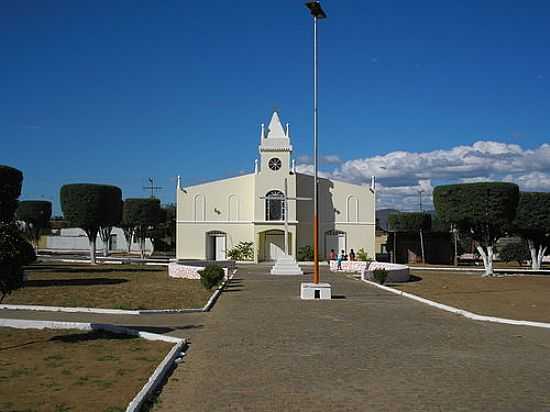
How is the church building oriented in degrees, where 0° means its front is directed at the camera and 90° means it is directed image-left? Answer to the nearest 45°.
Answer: approximately 0°

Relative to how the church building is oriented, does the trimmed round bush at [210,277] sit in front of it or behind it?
in front

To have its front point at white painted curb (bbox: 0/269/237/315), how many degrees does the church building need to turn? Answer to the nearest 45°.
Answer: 0° — it already faces it

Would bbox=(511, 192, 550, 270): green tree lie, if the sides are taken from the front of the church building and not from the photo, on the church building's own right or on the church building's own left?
on the church building's own left

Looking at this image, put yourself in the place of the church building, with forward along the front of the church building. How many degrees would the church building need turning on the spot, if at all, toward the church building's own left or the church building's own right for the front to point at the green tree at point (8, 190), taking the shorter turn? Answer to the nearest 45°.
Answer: approximately 45° to the church building's own right

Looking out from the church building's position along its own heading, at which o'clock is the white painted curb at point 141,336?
The white painted curb is roughly at 12 o'clock from the church building.

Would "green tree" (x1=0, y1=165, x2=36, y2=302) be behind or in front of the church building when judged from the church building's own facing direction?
in front

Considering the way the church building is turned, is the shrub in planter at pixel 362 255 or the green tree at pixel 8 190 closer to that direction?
the green tree

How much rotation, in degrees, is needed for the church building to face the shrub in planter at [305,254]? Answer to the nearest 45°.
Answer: approximately 45° to its left

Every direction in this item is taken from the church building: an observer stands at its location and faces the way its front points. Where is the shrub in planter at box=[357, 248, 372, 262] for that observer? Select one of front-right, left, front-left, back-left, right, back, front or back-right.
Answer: left
